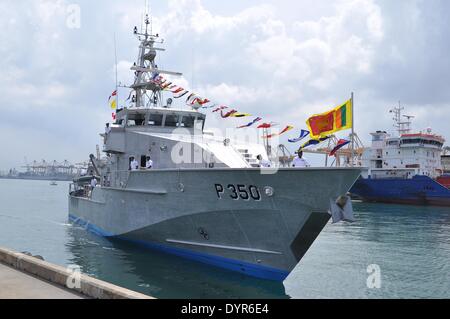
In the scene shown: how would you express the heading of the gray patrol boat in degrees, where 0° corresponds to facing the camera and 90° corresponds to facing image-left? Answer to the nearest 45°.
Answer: approximately 315°
